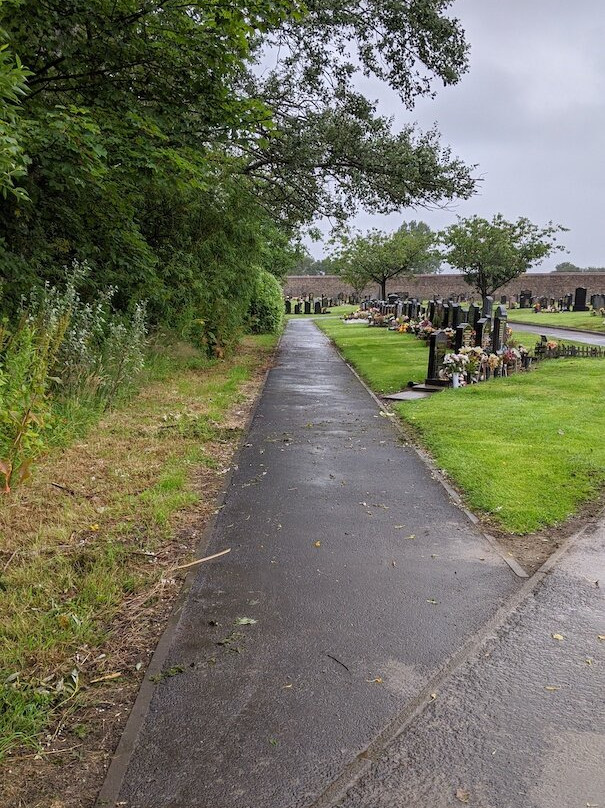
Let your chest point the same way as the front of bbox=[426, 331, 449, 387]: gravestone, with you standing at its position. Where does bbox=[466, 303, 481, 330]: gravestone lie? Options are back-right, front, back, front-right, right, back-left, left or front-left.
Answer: back-left

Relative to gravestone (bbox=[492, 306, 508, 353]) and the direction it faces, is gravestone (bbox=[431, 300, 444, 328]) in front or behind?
behind

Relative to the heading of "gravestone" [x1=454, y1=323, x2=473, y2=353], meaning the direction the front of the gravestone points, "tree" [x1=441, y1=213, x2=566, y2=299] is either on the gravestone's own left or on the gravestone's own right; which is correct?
on the gravestone's own left

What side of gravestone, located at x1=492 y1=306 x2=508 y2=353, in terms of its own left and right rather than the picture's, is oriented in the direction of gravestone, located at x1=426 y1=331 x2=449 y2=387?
right

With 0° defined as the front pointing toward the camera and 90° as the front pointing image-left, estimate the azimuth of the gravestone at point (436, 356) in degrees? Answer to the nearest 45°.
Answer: approximately 315°

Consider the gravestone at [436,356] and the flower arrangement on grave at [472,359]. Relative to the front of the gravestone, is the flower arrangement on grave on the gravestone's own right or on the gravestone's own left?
on the gravestone's own left

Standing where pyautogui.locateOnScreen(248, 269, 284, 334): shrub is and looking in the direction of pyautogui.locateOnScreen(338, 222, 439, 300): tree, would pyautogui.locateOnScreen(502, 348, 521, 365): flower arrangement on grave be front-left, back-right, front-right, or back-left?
back-right

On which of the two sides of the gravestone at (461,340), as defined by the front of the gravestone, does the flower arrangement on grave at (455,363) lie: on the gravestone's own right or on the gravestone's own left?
on the gravestone's own right
